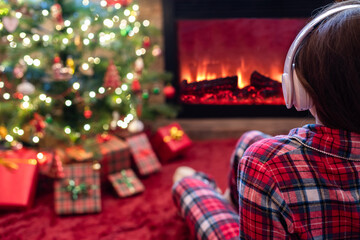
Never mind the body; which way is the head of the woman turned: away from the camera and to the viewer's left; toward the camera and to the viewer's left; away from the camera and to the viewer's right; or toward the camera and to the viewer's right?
away from the camera and to the viewer's left

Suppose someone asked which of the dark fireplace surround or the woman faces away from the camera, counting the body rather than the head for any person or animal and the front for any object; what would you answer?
the woman

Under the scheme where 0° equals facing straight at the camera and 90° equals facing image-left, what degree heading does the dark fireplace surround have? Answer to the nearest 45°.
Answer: approximately 0°

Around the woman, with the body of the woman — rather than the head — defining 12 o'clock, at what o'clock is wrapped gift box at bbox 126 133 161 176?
The wrapped gift box is roughly at 11 o'clock from the woman.

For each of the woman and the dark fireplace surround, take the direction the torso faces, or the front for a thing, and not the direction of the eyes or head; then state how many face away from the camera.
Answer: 1

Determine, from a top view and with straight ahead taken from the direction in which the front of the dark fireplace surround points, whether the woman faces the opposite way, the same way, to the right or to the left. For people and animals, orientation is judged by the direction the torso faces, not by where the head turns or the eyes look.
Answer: the opposite way

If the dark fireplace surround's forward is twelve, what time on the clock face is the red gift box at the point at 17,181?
The red gift box is roughly at 1 o'clock from the dark fireplace surround.

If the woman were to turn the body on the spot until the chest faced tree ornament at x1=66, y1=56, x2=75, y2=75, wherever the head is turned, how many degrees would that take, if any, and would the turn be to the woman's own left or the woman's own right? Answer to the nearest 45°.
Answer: approximately 45° to the woman's own left

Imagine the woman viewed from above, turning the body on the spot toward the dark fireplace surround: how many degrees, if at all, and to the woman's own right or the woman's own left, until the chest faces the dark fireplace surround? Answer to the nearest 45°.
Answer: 0° — they already face it

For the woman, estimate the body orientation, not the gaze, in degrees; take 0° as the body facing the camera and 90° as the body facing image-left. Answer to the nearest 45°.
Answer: approximately 180°

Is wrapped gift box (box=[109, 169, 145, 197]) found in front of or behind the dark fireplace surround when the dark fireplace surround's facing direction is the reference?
in front

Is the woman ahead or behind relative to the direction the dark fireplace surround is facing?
ahead
